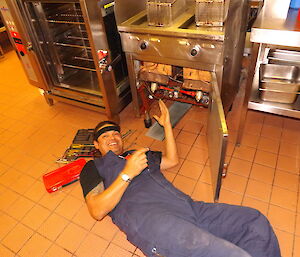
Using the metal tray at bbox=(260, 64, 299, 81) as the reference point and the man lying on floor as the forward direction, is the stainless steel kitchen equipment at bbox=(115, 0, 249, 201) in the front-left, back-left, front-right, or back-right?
front-right

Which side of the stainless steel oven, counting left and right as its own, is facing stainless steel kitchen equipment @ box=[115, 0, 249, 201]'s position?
left

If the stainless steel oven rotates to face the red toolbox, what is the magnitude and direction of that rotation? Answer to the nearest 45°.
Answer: approximately 45° to its left

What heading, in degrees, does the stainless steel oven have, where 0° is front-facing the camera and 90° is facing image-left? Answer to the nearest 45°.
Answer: approximately 45°

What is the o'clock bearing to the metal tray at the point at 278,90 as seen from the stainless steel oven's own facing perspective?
The metal tray is roughly at 9 o'clock from the stainless steel oven.

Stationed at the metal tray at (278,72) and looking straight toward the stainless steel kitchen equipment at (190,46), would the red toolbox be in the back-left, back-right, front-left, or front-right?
front-left

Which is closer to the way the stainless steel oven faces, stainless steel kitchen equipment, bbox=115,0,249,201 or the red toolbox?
the red toolbox

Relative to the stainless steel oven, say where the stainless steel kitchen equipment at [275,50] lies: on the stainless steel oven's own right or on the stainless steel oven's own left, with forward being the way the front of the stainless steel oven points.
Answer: on the stainless steel oven's own left

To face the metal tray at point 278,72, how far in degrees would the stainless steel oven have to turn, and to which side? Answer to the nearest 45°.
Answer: approximately 90° to its left
